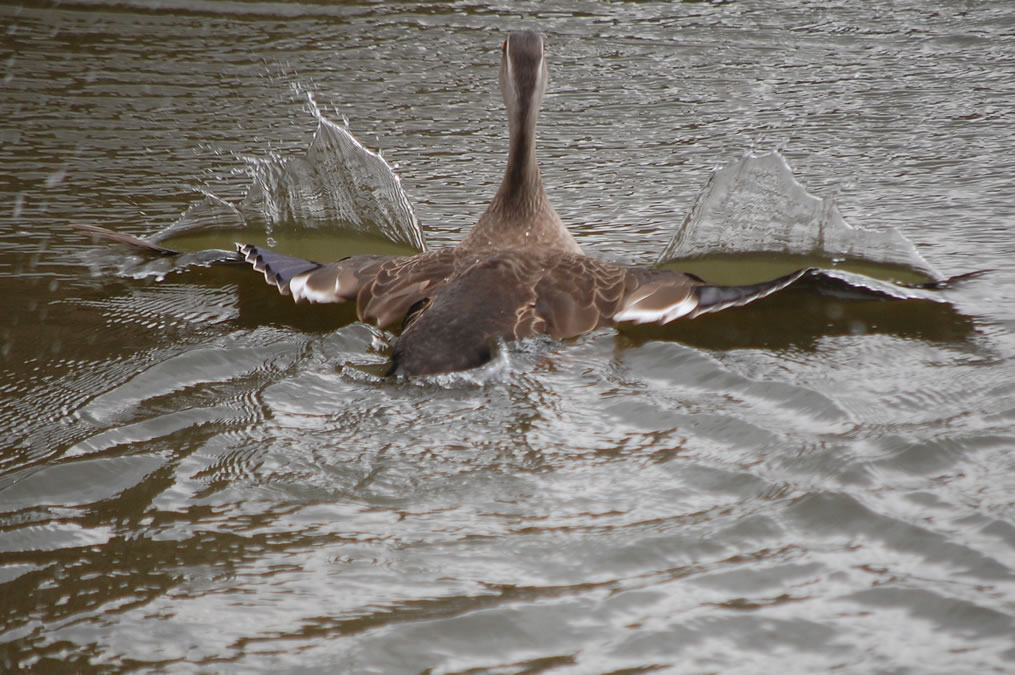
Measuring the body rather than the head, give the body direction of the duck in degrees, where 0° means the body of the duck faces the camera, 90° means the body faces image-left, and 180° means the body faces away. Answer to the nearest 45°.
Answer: approximately 180°

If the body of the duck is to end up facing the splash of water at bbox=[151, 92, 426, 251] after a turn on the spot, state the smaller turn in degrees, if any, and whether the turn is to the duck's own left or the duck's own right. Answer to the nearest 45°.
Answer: approximately 45° to the duck's own left

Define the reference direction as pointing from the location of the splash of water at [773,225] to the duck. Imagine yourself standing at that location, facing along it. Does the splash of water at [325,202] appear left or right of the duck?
right

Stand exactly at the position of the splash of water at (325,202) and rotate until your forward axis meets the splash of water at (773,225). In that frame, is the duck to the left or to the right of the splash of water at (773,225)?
right

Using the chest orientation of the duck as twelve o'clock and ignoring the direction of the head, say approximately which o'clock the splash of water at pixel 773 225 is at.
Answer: The splash of water is roughly at 2 o'clock from the duck.
